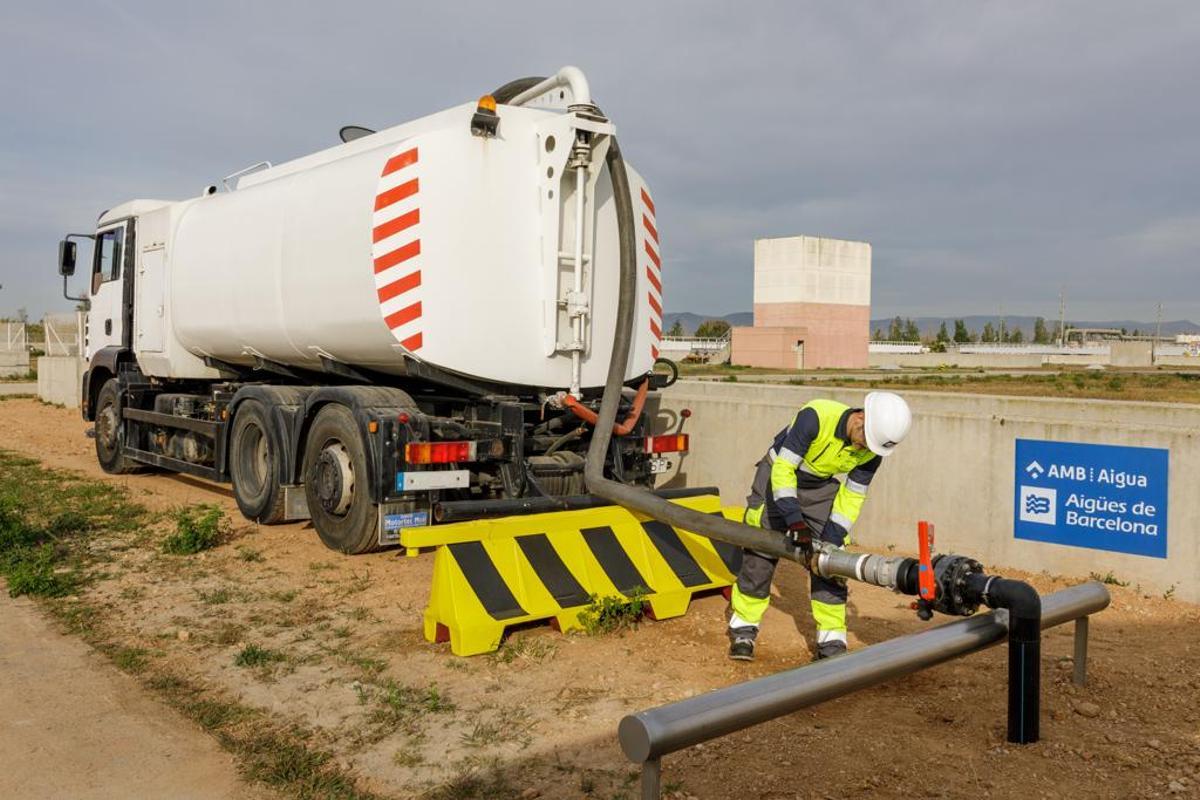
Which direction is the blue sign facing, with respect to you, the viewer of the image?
facing the viewer and to the left of the viewer

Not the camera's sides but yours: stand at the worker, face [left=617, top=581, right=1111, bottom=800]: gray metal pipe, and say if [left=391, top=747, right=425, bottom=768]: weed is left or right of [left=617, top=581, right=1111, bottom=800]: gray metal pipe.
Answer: right

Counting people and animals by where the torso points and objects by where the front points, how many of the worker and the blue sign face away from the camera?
0

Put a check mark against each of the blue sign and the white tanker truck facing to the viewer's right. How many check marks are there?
0

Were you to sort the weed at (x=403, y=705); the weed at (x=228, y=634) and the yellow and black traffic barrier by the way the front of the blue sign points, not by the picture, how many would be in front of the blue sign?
3

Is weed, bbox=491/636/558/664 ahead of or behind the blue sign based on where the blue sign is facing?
ahead

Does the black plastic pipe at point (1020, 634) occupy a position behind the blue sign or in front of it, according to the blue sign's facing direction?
in front

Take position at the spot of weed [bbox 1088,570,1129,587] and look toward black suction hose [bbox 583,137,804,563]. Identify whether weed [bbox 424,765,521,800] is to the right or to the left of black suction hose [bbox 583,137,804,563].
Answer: left

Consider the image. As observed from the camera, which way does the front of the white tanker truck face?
facing away from the viewer and to the left of the viewer

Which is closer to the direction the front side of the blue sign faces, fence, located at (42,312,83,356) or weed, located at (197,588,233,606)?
the weed
